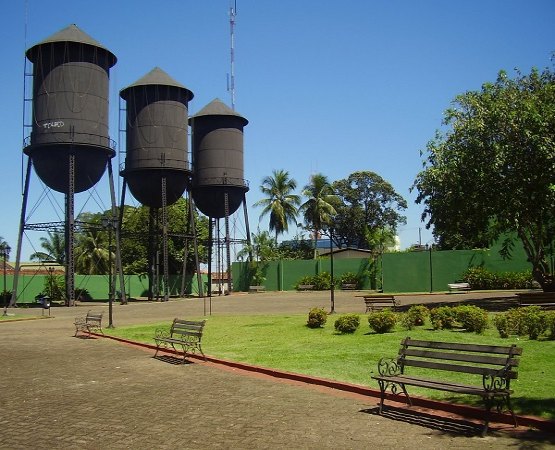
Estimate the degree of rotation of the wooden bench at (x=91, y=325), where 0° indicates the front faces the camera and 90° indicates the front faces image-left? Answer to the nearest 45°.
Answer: approximately 45°

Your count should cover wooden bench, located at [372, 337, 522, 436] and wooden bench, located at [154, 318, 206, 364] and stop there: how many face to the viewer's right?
0

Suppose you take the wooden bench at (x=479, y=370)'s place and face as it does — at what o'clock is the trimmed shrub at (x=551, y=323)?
The trimmed shrub is roughly at 5 o'clock from the wooden bench.

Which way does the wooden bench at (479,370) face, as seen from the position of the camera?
facing the viewer and to the left of the viewer

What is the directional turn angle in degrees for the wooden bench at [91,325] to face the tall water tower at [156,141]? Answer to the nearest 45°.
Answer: approximately 135° to its right

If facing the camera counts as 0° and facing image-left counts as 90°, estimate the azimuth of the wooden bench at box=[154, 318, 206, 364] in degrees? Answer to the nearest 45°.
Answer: approximately 45°

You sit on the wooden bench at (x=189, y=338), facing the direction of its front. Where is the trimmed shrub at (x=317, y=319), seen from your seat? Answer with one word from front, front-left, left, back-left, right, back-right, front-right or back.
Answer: back

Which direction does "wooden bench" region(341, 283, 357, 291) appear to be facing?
toward the camera

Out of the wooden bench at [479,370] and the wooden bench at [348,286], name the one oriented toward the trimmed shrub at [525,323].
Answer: the wooden bench at [348,286]

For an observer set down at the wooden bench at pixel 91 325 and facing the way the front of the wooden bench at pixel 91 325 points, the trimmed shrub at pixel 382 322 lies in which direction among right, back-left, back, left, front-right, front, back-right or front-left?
left

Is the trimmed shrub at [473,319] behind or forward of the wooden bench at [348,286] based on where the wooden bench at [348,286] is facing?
forward

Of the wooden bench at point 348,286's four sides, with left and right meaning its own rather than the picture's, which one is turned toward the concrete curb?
front

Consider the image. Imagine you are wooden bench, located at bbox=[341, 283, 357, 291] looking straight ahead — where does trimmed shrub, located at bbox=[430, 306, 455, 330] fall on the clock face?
The trimmed shrub is roughly at 12 o'clock from the wooden bench.

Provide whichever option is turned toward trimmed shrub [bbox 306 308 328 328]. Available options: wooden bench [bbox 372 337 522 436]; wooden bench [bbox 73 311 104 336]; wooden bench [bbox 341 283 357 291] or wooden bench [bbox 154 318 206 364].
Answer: wooden bench [bbox 341 283 357 291]

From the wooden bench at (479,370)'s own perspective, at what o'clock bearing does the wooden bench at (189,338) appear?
the wooden bench at (189,338) is roughly at 3 o'clock from the wooden bench at (479,370).

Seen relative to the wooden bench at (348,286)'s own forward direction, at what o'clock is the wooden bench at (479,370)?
the wooden bench at (479,370) is roughly at 12 o'clock from the wooden bench at (348,286).
